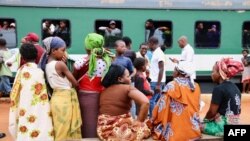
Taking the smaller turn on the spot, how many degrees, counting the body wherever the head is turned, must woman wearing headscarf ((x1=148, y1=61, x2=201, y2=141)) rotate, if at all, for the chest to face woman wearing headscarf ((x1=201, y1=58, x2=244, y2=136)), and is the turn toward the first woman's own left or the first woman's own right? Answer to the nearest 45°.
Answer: approximately 90° to the first woman's own right

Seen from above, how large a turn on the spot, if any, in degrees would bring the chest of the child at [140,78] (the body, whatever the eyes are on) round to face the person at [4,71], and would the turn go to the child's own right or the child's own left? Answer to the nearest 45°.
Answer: approximately 135° to the child's own left

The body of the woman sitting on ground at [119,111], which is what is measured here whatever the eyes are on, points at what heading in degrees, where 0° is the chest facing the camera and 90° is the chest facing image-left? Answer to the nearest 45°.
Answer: approximately 225°

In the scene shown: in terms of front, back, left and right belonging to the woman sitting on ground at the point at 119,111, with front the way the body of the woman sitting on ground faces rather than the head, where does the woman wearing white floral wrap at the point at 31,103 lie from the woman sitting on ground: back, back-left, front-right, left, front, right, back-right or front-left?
back-left

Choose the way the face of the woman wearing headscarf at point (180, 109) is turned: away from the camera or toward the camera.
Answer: away from the camera

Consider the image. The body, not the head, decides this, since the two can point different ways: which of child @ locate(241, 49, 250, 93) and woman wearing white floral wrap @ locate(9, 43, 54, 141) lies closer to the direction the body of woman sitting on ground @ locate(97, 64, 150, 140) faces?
the child
